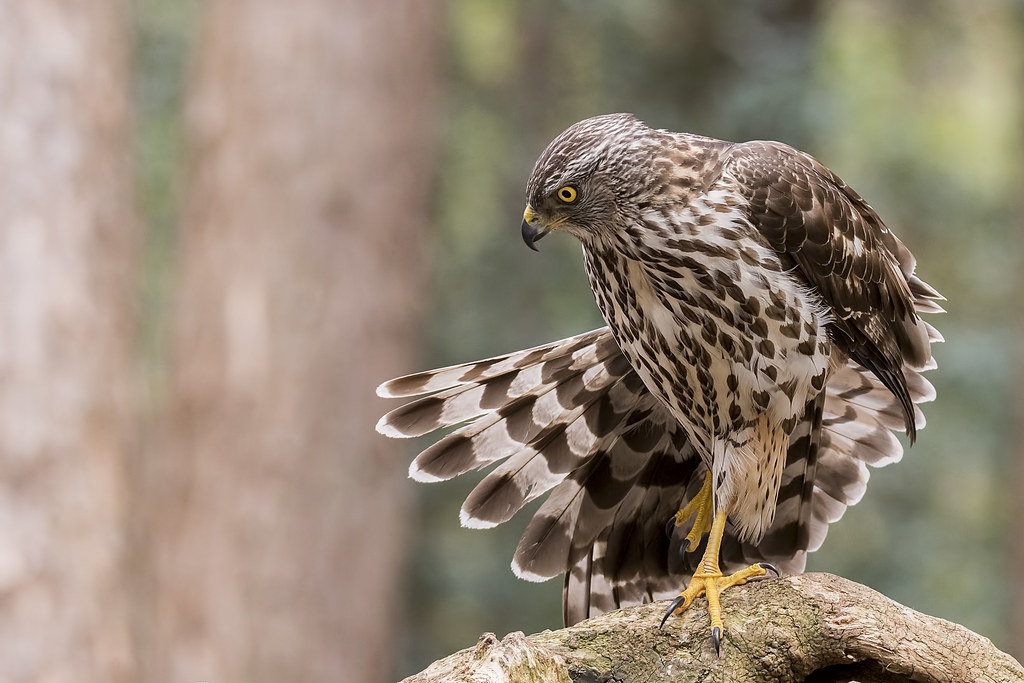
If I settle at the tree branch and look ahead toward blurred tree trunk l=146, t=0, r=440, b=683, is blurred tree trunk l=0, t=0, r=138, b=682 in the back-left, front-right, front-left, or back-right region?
front-left

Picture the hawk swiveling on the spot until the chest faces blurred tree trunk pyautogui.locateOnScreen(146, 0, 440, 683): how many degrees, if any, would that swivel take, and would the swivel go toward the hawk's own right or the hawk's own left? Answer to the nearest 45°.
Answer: approximately 90° to the hawk's own right

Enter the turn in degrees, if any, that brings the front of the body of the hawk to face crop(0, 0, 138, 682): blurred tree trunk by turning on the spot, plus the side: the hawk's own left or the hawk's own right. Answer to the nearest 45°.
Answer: approximately 90° to the hawk's own right
